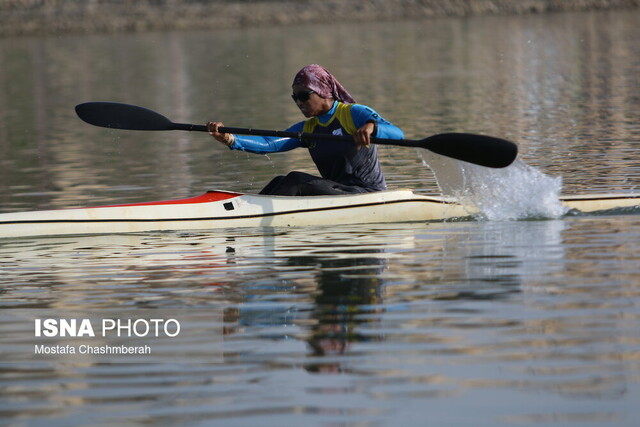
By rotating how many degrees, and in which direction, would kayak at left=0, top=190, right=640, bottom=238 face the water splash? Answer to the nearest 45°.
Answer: approximately 180°

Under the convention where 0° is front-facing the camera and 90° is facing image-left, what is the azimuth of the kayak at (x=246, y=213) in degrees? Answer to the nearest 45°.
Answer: approximately 90°
